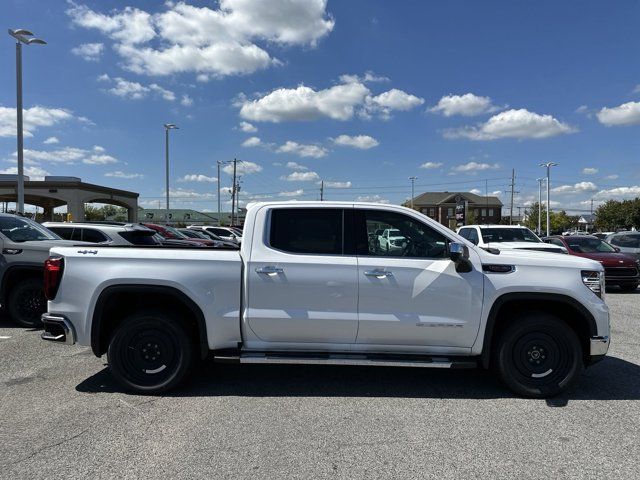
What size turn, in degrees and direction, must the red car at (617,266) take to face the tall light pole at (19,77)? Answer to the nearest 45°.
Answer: approximately 135° to its right

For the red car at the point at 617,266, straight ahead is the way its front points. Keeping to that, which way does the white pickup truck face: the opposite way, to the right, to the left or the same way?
to the left

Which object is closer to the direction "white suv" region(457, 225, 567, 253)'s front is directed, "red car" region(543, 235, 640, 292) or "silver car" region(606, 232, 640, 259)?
the red car

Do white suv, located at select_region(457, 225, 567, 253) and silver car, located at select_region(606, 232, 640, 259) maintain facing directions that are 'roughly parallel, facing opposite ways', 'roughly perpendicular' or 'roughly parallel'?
roughly parallel

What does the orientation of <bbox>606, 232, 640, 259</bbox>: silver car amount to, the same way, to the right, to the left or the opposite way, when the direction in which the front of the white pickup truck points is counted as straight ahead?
to the right

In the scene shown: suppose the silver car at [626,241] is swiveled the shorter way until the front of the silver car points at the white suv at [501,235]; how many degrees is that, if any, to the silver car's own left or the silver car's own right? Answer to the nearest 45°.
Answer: approximately 90° to the silver car's own right

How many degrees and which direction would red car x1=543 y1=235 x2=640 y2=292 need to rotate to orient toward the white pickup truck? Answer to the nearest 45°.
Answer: approximately 45° to its right

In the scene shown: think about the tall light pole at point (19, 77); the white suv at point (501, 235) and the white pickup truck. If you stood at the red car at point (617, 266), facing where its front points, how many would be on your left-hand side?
0

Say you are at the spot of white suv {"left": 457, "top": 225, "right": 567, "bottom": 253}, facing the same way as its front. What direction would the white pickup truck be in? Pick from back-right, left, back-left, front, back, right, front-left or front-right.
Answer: front-right

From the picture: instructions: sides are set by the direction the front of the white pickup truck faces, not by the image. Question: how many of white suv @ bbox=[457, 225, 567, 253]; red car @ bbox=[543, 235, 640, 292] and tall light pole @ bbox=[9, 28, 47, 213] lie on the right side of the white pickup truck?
0

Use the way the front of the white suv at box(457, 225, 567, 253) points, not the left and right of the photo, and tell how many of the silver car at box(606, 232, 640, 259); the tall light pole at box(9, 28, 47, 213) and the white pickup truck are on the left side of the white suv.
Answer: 1

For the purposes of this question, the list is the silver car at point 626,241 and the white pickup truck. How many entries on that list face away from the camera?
0

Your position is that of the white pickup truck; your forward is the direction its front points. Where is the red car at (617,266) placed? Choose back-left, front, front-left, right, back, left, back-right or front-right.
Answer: front-left

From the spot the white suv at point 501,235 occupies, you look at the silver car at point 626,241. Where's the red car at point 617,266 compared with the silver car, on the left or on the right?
right

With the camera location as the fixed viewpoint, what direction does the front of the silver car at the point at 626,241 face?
facing the viewer and to the right of the viewer

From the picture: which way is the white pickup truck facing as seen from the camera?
to the viewer's right
